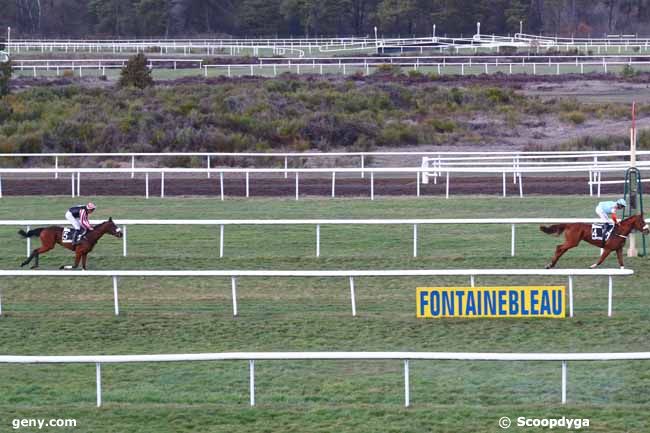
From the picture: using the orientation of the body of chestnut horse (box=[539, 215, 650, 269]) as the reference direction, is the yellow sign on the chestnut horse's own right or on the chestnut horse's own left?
on the chestnut horse's own right

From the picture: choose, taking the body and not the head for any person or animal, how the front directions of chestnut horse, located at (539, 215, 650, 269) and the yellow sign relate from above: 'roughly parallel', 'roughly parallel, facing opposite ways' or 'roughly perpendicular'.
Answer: roughly perpendicular

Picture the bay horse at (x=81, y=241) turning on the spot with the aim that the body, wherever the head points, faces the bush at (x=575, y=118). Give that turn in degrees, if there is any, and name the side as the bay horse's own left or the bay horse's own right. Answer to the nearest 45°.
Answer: approximately 45° to the bay horse's own left

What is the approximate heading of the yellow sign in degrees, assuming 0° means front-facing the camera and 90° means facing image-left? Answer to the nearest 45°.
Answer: approximately 0°

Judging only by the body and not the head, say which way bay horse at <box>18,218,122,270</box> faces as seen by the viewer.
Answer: to the viewer's right

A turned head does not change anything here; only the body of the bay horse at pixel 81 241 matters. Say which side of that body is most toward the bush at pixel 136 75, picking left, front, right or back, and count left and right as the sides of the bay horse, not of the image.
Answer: left

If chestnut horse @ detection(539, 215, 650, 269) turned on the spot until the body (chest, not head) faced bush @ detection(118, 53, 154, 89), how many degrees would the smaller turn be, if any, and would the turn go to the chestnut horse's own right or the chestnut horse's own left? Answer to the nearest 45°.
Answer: approximately 135° to the chestnut horse's own left

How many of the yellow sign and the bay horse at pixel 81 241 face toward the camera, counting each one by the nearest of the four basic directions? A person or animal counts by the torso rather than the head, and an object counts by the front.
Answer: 1

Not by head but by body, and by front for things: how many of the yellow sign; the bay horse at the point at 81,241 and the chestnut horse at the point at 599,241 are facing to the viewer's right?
2

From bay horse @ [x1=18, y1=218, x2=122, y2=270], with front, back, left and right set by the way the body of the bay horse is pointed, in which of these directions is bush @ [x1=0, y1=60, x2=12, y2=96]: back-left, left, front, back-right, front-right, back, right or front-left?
left

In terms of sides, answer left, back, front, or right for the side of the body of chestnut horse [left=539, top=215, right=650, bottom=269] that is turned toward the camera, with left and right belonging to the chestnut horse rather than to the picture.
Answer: right

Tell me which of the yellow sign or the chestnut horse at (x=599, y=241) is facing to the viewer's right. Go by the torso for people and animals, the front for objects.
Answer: the chestnut horse

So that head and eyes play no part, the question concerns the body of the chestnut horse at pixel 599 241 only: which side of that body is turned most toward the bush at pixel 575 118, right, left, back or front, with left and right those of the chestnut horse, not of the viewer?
left
